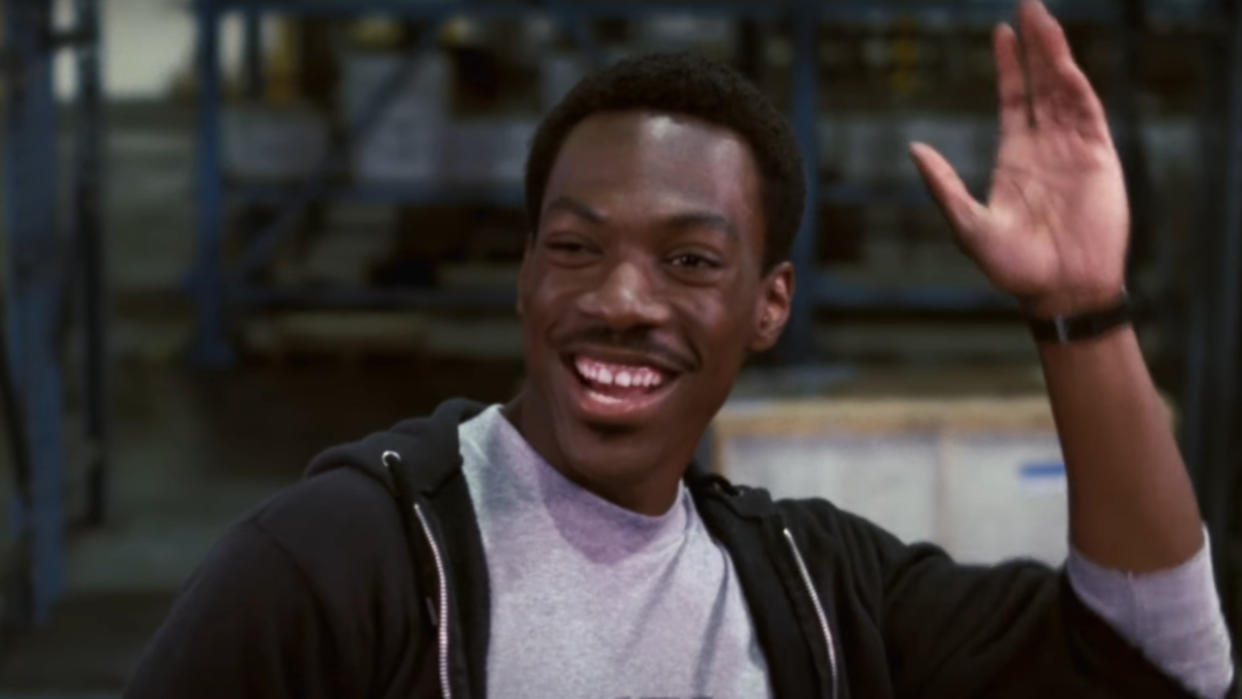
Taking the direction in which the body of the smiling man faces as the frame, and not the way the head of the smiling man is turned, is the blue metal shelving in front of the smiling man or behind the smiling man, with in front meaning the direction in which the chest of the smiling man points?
behind

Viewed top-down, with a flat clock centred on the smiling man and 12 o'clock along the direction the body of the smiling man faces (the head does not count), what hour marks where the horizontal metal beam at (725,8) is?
The horizontal metal beam is roughly at 6 o'clock from the smiling man.

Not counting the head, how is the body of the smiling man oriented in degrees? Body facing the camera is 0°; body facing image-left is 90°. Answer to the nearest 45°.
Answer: approximately 0°

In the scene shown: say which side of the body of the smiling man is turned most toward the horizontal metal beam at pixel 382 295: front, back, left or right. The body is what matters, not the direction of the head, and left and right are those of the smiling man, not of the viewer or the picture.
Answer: back
